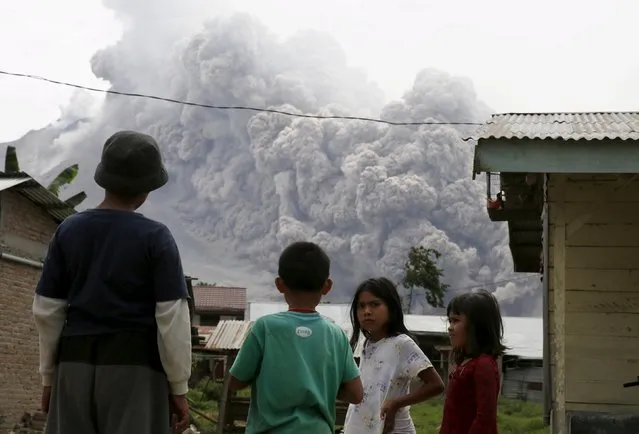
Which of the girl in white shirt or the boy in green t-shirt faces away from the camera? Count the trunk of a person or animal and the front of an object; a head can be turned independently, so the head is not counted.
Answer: the boy in green t-shirt

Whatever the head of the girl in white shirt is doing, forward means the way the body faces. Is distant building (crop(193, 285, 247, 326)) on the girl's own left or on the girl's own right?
on the girl's own right

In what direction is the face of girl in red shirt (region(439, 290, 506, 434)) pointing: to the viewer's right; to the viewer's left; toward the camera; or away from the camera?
to the viewer's left

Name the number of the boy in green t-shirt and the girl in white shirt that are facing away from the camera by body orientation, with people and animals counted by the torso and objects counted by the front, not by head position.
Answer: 1

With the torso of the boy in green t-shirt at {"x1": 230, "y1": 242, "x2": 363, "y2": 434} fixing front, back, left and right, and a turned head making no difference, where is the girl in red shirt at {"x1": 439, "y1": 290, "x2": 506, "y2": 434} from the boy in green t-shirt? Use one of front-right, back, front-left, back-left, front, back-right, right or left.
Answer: front-right

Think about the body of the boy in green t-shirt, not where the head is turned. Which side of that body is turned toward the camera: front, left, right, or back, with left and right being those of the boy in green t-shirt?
back

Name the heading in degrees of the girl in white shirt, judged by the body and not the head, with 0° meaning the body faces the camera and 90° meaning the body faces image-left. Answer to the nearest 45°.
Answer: approximately 45°

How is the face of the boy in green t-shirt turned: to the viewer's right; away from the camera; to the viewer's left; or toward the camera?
away from the camera

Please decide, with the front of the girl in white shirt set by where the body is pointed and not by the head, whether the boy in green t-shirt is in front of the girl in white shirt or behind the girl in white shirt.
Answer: in front
